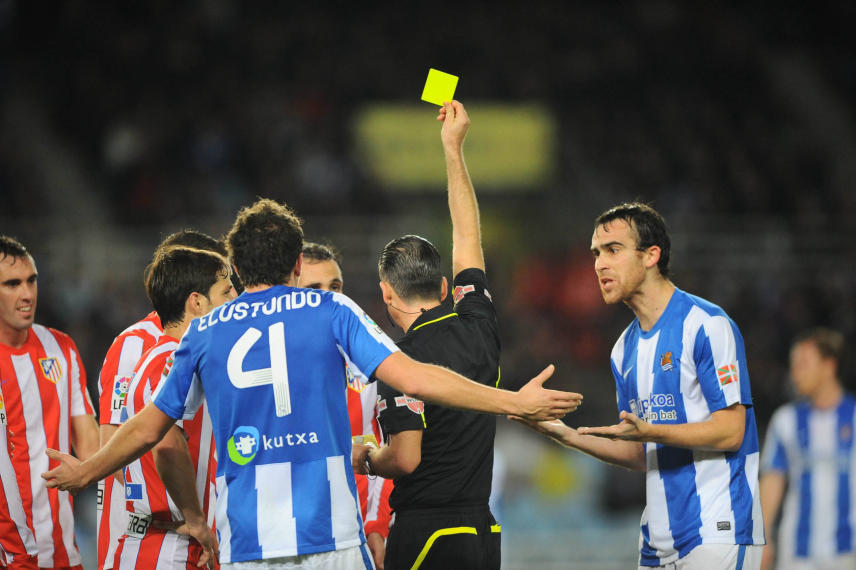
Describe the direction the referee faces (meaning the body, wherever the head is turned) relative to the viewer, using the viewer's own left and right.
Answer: facing away from the viewer and to the left of the viewer

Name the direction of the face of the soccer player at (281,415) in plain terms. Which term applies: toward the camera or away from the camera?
away from the camera

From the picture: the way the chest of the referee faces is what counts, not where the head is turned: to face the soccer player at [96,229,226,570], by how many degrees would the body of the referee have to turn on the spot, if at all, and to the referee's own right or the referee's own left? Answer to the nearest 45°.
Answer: approximately 45° to the referee's own left

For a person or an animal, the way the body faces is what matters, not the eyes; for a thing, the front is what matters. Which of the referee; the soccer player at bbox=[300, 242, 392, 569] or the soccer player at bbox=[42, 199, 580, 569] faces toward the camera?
the soccer player at bbox=[300, 242, 392, 569]

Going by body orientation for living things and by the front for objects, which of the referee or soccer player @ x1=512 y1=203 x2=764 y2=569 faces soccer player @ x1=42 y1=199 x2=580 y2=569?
soccer player @ x1=512 y1=203 x2=764 y2=569

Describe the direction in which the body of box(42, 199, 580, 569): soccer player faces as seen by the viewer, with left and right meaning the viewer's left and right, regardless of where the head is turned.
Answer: facing away from the viewer

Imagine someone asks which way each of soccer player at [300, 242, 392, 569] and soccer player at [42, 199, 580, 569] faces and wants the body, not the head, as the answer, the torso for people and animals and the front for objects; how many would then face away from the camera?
1

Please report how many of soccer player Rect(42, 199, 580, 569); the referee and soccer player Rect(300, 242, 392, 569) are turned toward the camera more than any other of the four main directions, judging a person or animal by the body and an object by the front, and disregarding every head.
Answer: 1

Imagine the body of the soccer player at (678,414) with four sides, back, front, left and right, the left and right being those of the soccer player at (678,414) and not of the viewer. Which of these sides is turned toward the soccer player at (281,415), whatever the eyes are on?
front

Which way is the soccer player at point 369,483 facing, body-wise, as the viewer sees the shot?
toward the camera

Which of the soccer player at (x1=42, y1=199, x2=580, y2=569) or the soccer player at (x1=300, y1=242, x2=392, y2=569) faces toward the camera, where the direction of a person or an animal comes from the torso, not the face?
the soccer player at (x1=300, y1=242, x2=392, y2=569)

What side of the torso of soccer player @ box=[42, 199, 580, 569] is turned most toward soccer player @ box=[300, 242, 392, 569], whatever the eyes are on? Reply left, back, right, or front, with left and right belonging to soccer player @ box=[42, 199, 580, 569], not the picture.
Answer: front

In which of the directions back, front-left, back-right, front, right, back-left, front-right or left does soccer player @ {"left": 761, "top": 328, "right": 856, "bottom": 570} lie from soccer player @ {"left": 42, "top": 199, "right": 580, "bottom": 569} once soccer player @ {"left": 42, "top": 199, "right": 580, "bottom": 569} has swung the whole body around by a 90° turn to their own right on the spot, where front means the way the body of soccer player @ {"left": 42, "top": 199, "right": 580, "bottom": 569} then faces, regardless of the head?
front-left

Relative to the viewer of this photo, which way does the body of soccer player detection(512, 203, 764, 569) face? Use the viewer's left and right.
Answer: facing the viewer and to the left of the viewer

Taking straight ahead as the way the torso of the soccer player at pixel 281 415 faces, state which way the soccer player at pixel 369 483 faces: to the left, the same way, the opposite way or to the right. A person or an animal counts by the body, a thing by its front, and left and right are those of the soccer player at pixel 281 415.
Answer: the opposite way

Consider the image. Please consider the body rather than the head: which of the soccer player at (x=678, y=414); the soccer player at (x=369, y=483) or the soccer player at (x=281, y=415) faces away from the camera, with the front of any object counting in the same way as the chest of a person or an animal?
the soccer player at (x=281, y=415)

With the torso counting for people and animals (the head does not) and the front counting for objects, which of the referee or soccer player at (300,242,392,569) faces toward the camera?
the soccer player
